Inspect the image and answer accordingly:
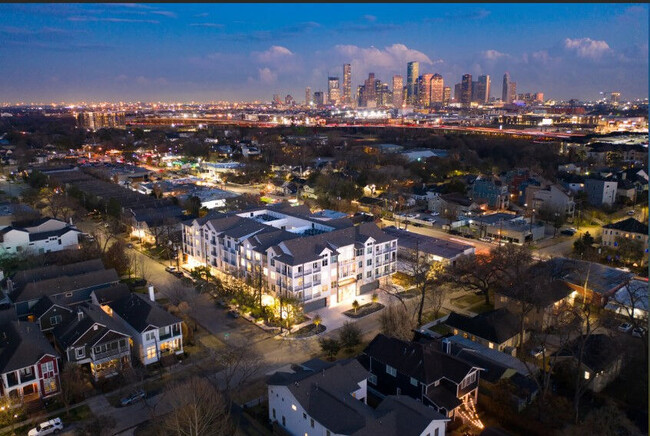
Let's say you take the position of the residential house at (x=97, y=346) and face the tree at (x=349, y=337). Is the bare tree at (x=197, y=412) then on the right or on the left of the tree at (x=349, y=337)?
right

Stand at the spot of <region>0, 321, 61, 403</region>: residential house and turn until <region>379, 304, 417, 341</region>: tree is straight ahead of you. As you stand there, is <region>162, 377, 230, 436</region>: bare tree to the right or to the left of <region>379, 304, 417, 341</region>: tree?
right

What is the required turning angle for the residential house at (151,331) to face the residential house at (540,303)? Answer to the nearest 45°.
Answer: approximately 45° to its left

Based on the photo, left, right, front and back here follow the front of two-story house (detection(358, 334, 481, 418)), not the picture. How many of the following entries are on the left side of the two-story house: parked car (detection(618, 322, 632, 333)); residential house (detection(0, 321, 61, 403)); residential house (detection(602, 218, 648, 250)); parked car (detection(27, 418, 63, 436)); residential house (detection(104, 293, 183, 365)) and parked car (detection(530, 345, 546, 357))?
3

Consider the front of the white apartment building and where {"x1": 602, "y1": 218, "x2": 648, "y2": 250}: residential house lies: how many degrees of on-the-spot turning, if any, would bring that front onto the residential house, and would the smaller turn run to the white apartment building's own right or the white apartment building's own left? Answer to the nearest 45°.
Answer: approximately 45° to the white apartment building's own left
